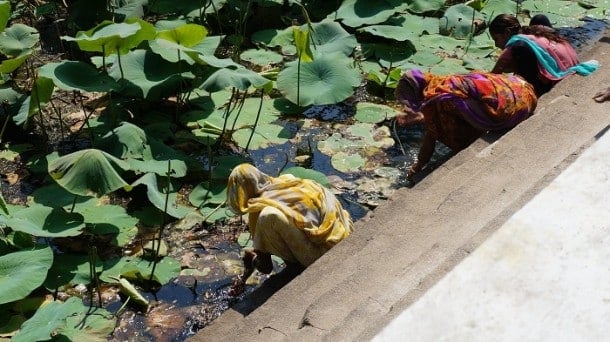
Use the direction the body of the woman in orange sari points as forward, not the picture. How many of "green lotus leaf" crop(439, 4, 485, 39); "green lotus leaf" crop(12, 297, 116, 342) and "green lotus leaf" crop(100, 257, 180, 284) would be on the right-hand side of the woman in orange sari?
1

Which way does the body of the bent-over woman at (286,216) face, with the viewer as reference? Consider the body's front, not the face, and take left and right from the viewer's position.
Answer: facing to the left of the viewer

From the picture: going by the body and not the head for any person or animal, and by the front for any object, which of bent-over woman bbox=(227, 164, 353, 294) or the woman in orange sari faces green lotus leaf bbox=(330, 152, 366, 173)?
the woman in orange sari

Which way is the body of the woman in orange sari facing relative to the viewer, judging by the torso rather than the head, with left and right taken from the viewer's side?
facing to the left of the viewer

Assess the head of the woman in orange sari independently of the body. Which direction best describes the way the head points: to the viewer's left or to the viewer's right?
to the viewer's left

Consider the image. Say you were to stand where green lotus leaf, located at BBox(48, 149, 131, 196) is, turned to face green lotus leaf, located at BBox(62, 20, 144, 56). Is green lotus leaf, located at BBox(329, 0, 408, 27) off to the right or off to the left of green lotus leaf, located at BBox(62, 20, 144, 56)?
right

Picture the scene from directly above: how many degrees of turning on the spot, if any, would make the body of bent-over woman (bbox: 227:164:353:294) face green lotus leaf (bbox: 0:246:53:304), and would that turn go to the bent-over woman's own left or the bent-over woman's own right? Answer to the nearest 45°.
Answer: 0° — they already face it

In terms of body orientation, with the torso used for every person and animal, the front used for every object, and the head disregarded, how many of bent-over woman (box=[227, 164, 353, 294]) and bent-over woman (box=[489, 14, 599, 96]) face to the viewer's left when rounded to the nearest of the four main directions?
2

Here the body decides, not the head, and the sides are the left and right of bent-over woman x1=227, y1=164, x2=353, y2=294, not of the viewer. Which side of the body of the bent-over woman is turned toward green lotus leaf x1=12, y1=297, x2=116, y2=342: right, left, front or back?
front

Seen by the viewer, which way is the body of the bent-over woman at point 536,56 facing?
to the viewer's left

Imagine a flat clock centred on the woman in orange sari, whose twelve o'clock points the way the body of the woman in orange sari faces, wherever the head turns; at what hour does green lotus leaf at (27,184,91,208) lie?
The green lotus leaf is roughly at 11 o'clock from the woman in orange sari.

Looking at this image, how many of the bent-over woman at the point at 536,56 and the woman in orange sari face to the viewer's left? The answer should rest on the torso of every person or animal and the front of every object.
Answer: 2

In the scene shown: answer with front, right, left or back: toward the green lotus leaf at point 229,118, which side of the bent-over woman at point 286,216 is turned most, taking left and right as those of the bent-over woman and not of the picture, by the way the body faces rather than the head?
right

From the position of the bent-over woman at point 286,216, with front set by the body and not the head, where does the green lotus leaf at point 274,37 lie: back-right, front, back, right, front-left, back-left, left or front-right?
right
